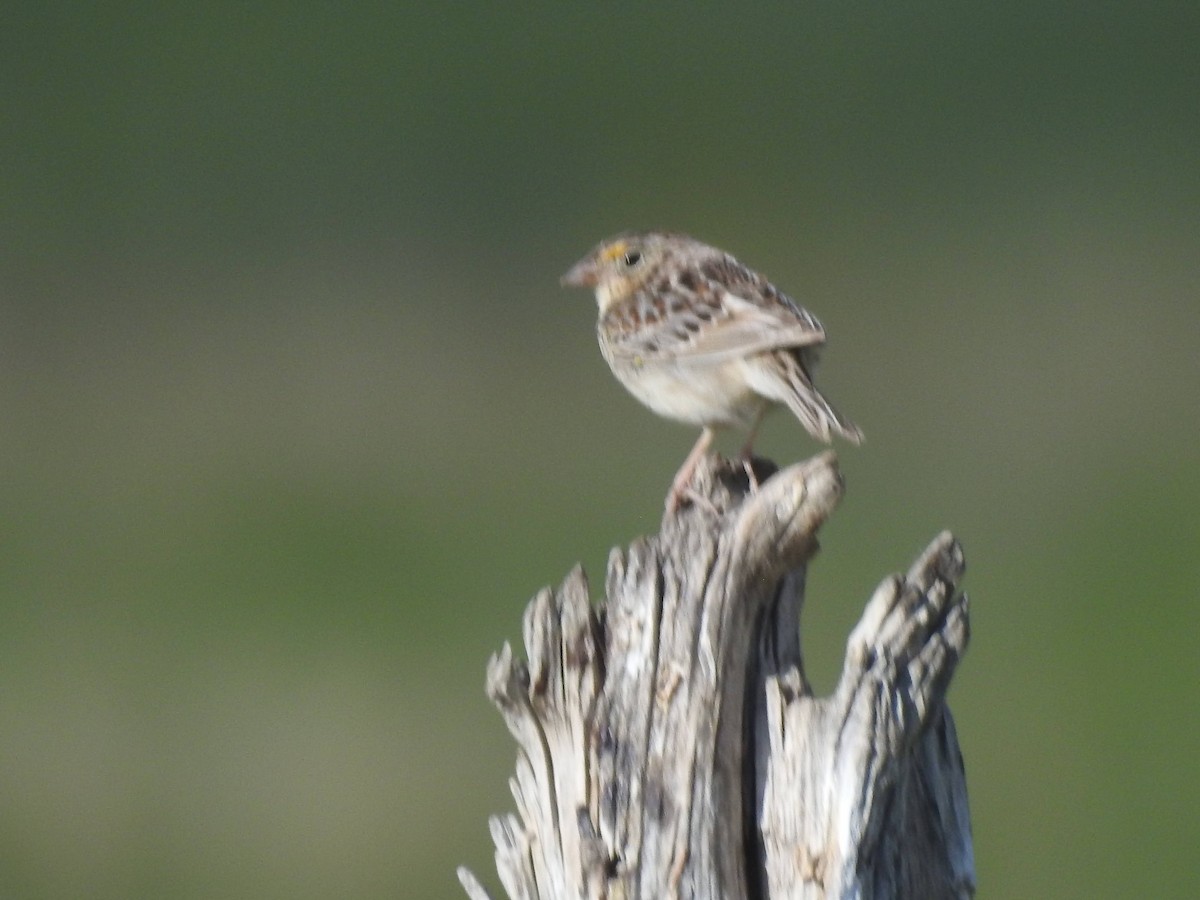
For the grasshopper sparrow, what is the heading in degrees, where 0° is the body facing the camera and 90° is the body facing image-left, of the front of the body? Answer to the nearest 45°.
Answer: approximately 90°
